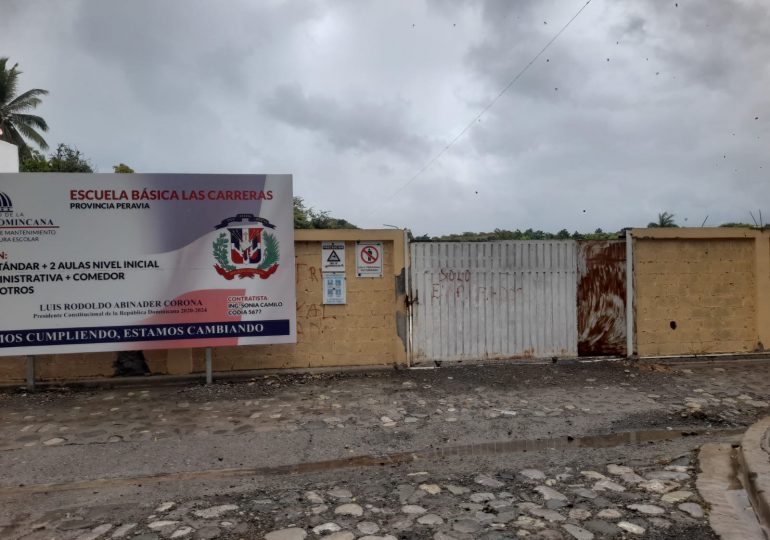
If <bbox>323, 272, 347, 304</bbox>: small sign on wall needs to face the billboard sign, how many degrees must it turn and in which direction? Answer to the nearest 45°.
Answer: approximately 90° to its right

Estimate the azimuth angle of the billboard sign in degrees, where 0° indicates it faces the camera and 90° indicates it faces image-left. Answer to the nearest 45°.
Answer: approximately 0°

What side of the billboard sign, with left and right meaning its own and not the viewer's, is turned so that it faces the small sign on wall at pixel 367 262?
left

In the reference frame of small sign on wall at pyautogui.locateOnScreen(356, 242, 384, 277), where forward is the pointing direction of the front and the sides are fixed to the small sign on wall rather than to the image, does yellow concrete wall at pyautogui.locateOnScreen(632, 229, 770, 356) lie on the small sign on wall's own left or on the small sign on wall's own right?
on the small sign on wall's own left

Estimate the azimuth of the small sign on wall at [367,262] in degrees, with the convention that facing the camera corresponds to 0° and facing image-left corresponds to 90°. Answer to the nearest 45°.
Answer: approximately 0°

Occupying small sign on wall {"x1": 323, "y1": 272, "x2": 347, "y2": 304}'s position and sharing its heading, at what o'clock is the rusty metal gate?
The rusty metal gate is roughly at 9 o'clock from the small sign on wall.

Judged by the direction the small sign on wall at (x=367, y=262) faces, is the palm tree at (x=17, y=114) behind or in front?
behind

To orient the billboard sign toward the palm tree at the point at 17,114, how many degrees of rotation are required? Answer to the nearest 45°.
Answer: approximately 180°

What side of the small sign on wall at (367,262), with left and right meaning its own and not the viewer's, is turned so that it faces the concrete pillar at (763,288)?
left

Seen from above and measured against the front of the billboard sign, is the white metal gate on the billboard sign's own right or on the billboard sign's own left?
on the billboard sign's own left
